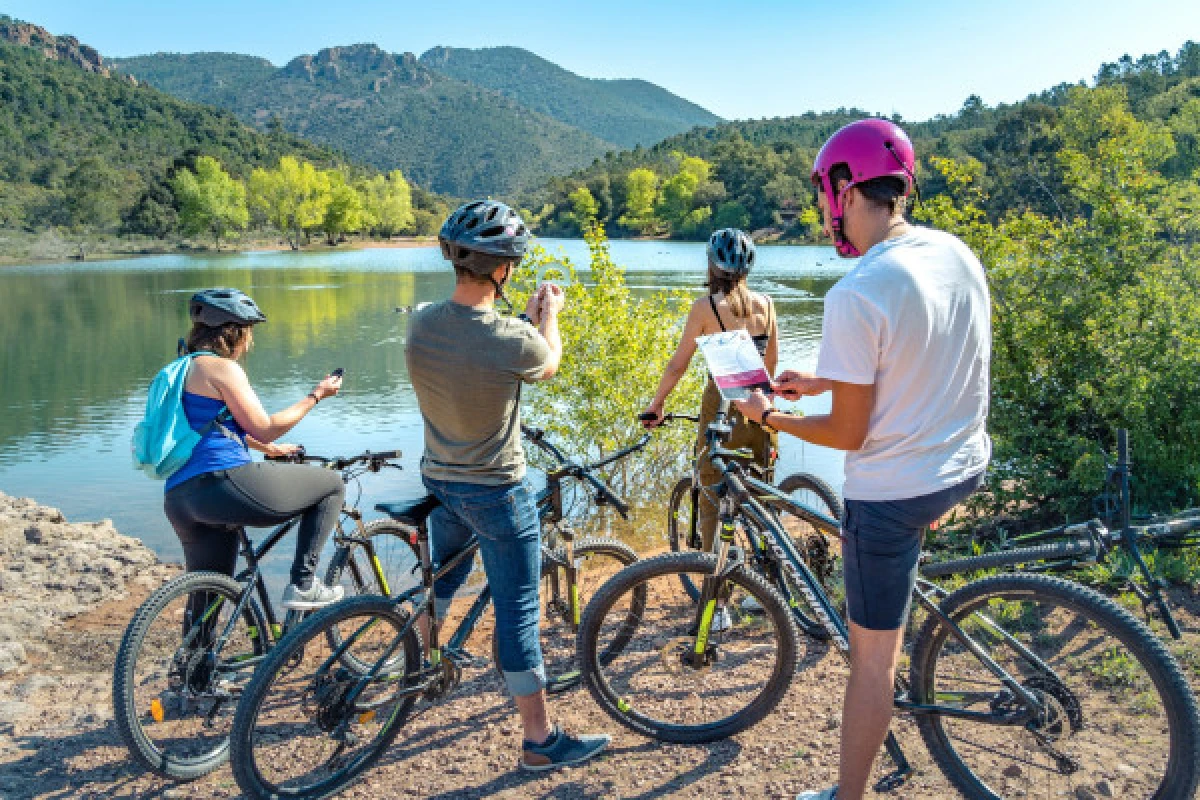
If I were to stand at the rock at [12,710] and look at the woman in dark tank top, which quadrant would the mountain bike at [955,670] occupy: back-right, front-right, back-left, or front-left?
front-right

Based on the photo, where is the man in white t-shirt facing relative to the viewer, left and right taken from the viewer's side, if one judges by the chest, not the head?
facing away from the viewer and to the left of the viewer

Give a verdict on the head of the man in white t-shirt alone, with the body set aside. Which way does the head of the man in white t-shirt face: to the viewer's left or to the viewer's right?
to the viewer's left

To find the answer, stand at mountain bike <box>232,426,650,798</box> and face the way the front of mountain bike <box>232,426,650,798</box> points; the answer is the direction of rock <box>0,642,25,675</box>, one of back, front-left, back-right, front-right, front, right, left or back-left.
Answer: left

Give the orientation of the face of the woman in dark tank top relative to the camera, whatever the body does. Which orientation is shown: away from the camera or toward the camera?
away from the camera

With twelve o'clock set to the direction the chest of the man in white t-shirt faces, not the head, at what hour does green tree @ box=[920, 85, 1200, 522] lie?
The green tree is roughly at 2 o'clock from the man in white t-shirt.

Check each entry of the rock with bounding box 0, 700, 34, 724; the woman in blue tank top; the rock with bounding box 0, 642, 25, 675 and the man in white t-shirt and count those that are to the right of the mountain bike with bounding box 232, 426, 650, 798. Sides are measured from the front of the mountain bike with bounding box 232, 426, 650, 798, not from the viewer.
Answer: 1

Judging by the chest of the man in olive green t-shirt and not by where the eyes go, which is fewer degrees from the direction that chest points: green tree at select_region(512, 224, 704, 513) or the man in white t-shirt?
the green tree

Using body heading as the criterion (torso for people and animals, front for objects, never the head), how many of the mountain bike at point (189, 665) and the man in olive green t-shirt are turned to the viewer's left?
0

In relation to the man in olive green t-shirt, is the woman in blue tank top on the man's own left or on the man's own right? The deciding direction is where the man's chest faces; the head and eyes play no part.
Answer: on the man's own left

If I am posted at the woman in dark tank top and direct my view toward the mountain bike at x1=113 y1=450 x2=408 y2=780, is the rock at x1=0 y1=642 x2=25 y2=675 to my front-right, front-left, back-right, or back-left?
front-right

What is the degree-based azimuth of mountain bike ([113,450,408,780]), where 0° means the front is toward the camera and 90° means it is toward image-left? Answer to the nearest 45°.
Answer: approximately 225°

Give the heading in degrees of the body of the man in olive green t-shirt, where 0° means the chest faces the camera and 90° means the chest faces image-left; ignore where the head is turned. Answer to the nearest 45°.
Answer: approximately 225°

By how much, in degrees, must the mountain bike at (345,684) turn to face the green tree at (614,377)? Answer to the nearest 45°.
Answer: approximately 45° to its left

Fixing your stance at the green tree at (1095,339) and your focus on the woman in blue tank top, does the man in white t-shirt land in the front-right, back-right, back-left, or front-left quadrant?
front-left

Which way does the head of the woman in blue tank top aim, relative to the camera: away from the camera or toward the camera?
away from the camera

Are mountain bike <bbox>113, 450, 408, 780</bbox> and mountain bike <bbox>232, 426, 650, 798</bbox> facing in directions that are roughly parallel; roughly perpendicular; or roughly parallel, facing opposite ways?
roughly parallel
